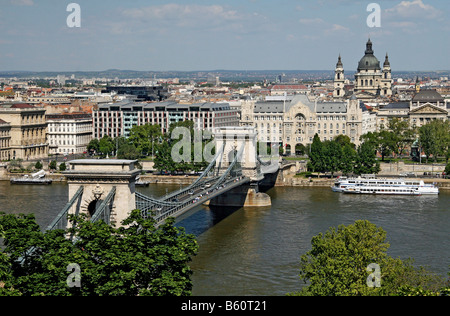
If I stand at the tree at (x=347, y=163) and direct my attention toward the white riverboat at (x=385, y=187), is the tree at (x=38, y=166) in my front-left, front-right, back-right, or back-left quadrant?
back-right
